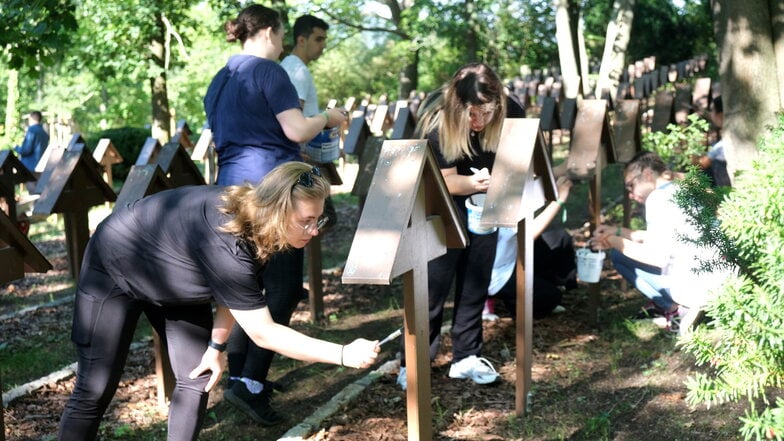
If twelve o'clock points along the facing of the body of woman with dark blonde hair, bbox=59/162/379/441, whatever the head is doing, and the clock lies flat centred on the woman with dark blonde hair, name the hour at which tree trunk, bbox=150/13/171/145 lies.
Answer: The tree trunk is roughly at 9 o'clock from the woman with dark blonde hair.

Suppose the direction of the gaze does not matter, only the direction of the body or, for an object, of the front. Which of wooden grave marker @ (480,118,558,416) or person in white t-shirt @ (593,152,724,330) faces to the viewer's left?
the person in white t-shirt

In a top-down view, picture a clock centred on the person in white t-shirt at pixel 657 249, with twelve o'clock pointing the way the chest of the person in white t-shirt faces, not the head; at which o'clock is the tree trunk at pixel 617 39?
The tree trunk is roughly at 3 o'clock from the person in white t-shirt.

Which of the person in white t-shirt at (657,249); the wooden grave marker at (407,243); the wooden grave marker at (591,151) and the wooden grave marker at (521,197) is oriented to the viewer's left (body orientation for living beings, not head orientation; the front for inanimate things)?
the person in white t-shirt

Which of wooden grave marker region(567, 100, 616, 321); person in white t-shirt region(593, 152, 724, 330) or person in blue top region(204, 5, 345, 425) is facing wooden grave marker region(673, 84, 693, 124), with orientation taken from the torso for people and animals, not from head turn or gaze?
the person in blue top

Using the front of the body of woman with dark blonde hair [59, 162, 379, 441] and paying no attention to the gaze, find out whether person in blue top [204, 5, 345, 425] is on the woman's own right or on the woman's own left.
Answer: on the woman's own left

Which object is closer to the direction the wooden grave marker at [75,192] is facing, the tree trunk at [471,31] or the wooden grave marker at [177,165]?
the wooden grave marker

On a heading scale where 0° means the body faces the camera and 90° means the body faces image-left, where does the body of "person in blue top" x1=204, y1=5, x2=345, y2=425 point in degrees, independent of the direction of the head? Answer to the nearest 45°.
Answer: approximately 225°

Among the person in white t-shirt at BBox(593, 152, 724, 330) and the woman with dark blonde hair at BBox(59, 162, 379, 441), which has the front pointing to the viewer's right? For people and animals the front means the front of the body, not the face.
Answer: the woman with dark blonde hair

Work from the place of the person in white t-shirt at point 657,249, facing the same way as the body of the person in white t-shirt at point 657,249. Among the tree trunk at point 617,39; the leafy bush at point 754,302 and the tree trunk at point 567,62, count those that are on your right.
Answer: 2

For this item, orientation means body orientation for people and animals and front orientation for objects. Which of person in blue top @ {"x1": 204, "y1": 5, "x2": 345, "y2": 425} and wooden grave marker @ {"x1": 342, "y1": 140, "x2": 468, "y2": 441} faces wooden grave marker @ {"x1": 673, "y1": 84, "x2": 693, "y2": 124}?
the person in blue top

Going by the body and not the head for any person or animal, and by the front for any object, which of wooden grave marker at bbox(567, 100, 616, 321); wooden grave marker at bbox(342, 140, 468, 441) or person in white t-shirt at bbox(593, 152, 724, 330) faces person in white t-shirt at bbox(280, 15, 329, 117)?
person in white t-shirt at bbox(593, 152, 724, 330)
